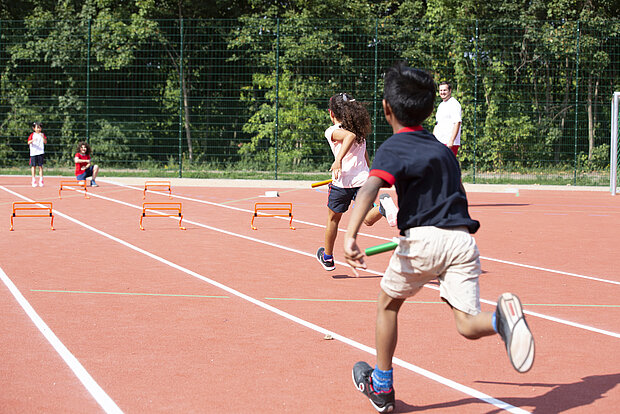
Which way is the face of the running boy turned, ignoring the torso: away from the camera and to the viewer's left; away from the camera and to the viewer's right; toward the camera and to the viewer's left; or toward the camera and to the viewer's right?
away from the camera and to the viewer's left

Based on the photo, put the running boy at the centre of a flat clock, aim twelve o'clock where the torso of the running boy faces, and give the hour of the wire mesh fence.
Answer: The wire mesh fence is roughly at 1 o'clock from the running boy.

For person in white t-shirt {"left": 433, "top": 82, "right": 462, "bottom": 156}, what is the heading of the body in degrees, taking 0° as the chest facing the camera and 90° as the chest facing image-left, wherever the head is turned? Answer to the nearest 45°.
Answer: approximately 45°

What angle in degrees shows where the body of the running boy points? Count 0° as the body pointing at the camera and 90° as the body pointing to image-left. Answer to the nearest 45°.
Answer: approximately 135°

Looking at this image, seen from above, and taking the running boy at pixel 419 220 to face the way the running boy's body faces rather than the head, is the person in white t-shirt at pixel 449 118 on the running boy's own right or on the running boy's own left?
on the running boy's own right

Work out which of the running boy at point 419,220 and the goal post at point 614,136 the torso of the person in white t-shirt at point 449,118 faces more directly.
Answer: the running boy

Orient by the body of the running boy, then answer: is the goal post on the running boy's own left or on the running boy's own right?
on the running boy's own right
